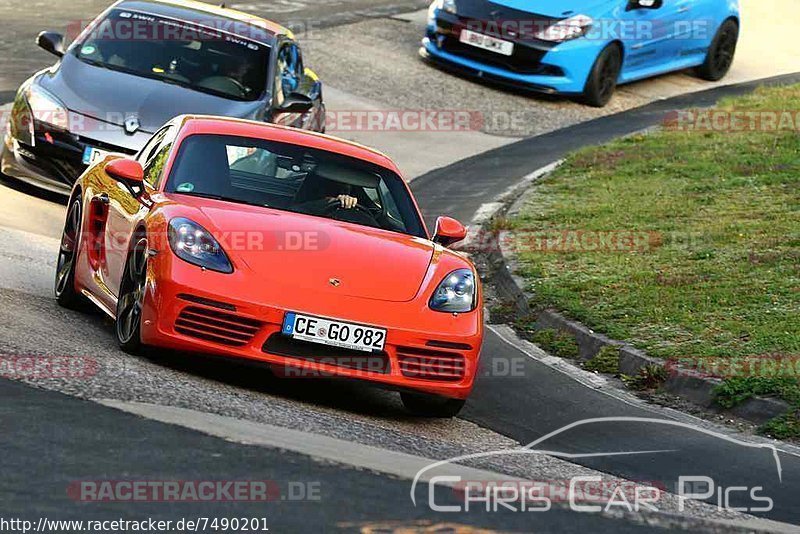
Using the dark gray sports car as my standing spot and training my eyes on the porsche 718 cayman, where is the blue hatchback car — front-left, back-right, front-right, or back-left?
back-left

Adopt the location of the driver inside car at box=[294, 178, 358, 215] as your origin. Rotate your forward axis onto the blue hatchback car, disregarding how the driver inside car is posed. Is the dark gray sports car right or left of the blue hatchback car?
left

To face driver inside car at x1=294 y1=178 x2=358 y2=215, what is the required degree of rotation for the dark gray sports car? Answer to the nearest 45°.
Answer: approximately 45° to its left

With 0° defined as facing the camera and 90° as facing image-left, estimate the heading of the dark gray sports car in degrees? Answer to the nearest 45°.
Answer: approximately 45°

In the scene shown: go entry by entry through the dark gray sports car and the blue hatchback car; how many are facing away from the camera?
0

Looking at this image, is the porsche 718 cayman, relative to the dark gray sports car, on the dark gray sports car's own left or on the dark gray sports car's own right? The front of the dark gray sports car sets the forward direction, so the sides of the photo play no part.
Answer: on the dark gray sports car's own left

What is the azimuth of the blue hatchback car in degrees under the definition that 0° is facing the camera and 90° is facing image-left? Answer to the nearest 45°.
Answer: approximately 45°

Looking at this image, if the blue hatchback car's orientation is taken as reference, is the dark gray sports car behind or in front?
in front

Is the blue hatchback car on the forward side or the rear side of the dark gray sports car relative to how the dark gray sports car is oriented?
on the rear side

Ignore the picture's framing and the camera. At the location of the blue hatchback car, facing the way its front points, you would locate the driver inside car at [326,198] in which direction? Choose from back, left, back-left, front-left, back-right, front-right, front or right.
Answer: front-left

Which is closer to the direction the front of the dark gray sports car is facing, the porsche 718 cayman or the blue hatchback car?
the porsche 718 cayman
